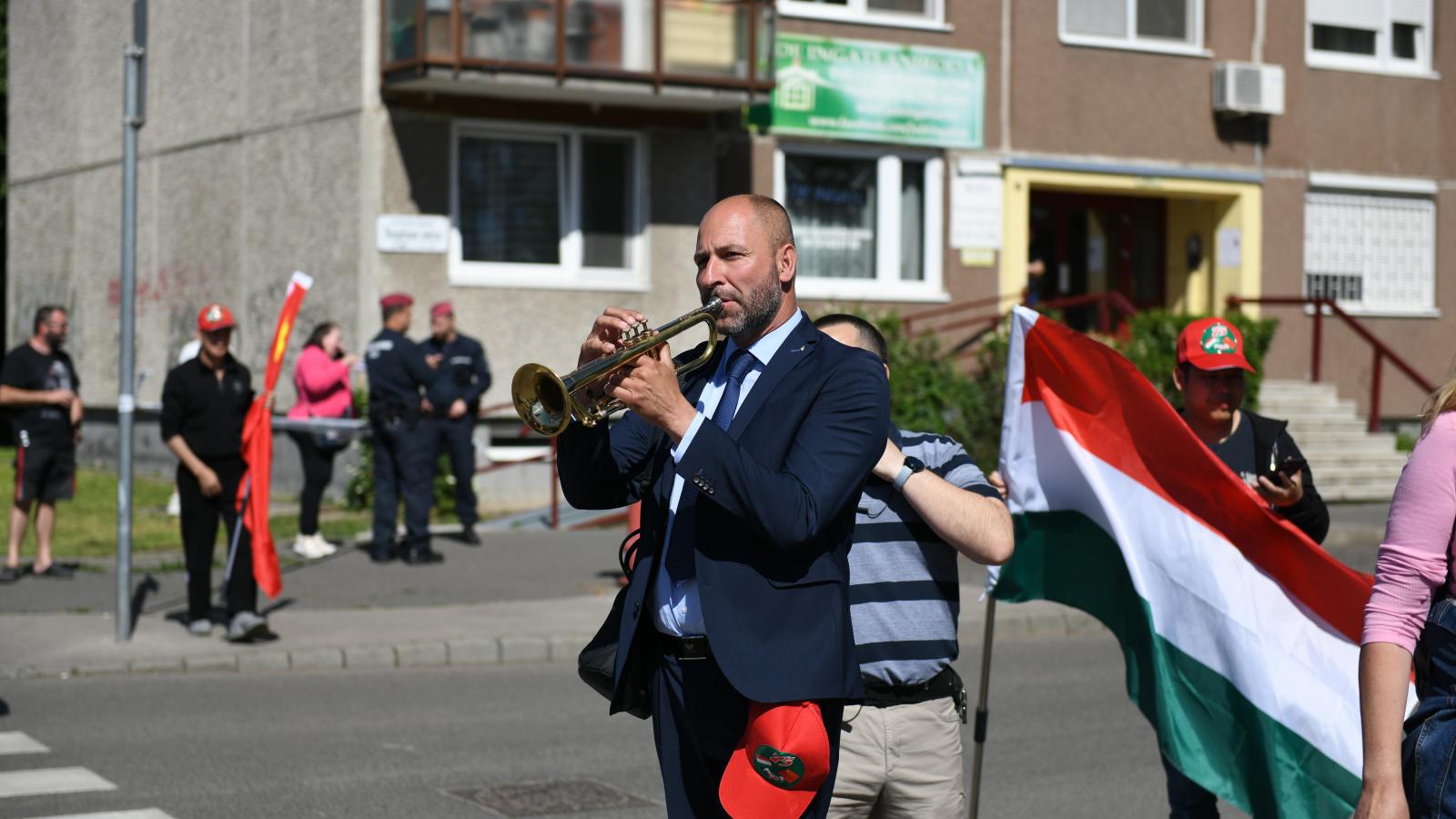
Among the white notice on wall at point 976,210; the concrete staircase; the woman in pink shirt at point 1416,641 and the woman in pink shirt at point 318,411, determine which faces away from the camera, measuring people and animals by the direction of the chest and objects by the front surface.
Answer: the woman in pink shirt at point 1416,641

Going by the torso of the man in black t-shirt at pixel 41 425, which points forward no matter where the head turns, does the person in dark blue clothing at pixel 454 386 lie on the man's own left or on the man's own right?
on the man's own left

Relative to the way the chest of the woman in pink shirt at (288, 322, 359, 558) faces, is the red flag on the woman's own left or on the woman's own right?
on the woman's own right

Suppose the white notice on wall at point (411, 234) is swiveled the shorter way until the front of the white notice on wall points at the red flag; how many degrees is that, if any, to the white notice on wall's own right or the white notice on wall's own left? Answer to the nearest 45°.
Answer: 0° — it already faces it

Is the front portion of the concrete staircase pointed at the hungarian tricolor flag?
yes
